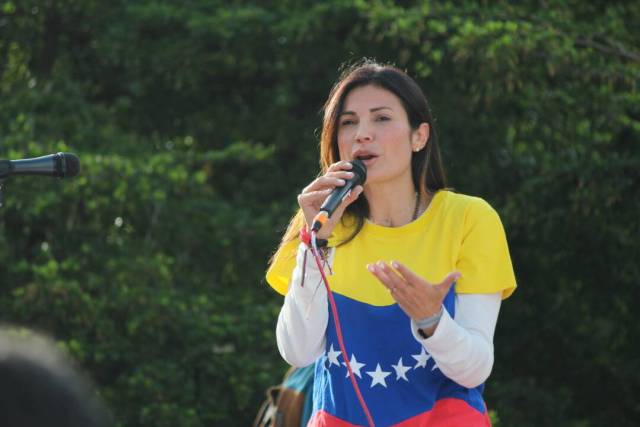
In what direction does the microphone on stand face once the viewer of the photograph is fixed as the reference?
facing to the right of the viewer
